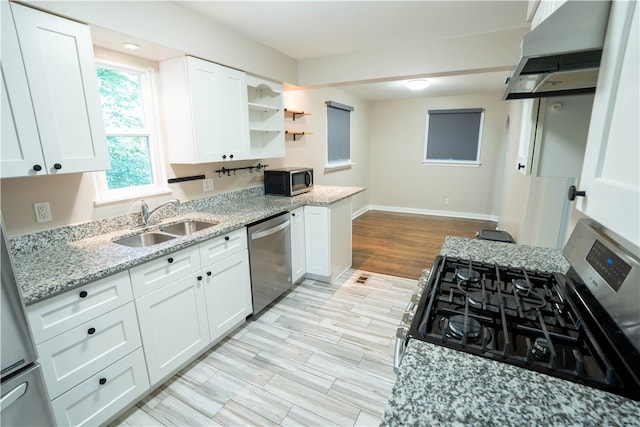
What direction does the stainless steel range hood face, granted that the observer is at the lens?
facing to the left of the viewer

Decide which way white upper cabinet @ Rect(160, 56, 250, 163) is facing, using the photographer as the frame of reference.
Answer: facing the viewer and to the right of the viewer

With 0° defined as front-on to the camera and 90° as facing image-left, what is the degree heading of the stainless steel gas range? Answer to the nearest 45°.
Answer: approximately 90°

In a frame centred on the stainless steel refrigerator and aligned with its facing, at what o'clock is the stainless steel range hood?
The stainless steel range hood is roughly at 12 o'clock from the stainless steel refrigerator.

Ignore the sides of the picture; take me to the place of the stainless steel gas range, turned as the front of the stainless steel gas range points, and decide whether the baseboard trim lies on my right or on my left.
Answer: on my right

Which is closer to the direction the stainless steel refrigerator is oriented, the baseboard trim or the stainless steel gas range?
the stainless steel gas range

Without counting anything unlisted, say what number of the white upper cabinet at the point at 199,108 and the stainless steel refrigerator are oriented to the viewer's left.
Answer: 0

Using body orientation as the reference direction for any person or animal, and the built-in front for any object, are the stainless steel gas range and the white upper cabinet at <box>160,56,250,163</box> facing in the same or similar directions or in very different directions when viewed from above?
very different directions

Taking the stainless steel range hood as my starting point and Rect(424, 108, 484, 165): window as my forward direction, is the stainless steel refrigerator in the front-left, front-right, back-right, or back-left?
back-left

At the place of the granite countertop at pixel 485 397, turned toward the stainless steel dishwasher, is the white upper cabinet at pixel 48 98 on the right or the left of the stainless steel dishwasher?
left

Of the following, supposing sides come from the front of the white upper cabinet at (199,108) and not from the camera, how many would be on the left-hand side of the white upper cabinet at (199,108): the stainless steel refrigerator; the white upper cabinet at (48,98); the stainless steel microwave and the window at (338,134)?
2

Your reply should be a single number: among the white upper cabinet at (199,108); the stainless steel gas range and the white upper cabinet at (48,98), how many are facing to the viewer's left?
1

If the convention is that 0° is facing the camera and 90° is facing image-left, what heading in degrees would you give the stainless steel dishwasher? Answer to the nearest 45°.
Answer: approximately 315°
